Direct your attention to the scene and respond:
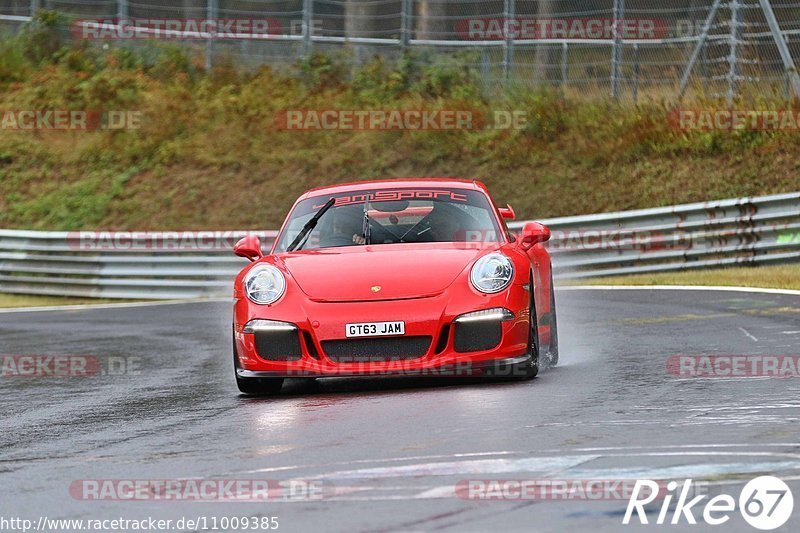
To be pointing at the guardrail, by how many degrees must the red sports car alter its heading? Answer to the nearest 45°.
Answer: approximately 180°

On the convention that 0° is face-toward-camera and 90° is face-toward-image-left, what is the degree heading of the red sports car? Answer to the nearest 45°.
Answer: approximately 0°

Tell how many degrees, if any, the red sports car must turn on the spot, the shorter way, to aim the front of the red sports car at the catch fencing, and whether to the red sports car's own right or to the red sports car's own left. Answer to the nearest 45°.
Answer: approximately 180°
